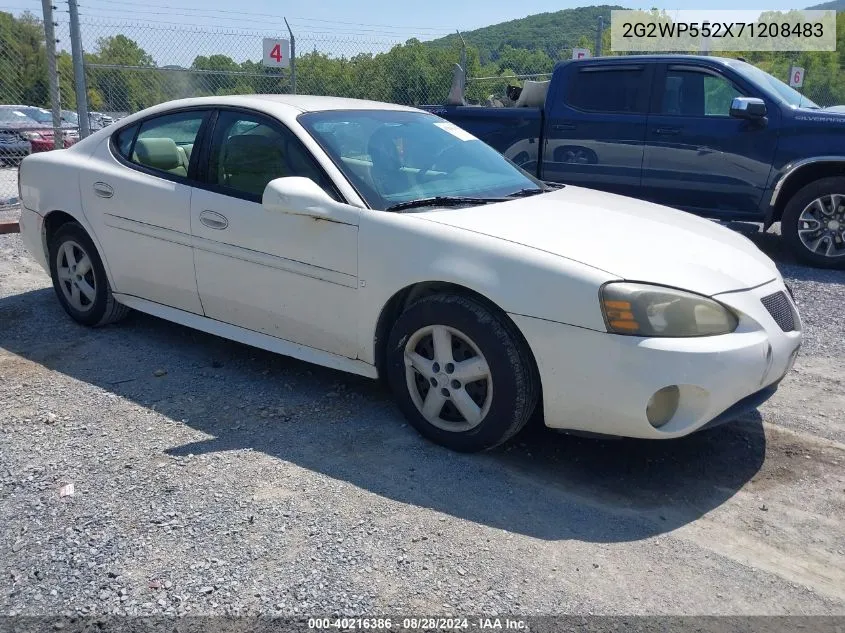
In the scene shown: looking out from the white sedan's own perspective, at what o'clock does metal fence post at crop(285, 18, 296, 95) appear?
The metal fence post is roughly at 7 o'clock from the white sedan.

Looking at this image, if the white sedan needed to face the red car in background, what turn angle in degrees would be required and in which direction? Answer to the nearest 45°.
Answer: approximately 180°

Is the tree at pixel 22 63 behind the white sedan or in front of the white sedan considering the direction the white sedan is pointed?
behind

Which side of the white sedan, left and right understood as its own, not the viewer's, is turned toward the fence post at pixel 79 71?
back

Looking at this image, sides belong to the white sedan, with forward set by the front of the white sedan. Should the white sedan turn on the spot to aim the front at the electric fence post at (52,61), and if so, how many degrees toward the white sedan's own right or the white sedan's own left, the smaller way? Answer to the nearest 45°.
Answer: approximately 180°

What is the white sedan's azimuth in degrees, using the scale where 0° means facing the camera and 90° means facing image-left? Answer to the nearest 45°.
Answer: approximately 315°
